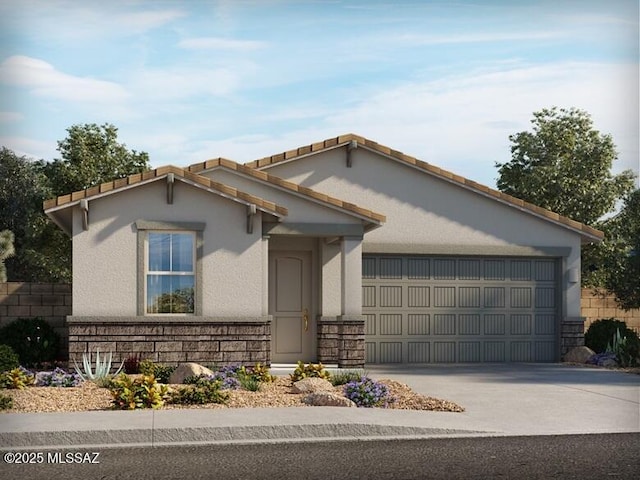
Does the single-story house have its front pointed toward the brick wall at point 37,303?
no

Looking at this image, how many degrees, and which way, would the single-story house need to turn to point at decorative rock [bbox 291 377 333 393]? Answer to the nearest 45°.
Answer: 0° — it already faces it

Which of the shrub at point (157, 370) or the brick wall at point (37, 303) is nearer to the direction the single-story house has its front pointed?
the shrub

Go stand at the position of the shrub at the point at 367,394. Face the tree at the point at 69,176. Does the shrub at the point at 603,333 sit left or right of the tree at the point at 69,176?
right

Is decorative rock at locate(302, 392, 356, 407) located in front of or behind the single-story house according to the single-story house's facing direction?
in front

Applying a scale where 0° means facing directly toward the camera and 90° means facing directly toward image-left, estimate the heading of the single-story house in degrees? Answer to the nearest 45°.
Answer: approximately 0°

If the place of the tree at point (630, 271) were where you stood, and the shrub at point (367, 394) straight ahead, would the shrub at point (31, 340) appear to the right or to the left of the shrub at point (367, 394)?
right

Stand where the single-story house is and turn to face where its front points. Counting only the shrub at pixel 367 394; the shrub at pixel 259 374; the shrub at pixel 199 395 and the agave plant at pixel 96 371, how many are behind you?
0

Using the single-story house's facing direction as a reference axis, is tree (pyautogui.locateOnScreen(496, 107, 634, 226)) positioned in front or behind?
behind

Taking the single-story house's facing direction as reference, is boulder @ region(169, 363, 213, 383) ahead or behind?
ahead

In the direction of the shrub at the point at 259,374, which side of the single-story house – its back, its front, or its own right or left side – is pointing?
front

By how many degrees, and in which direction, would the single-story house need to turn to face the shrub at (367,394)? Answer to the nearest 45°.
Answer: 0° — it already faces it

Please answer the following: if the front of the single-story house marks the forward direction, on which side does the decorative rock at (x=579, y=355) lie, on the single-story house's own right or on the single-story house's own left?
on the single-story house's own left

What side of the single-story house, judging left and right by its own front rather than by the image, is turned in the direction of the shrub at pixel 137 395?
front

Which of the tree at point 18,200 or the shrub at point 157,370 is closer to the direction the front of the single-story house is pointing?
the shrub
